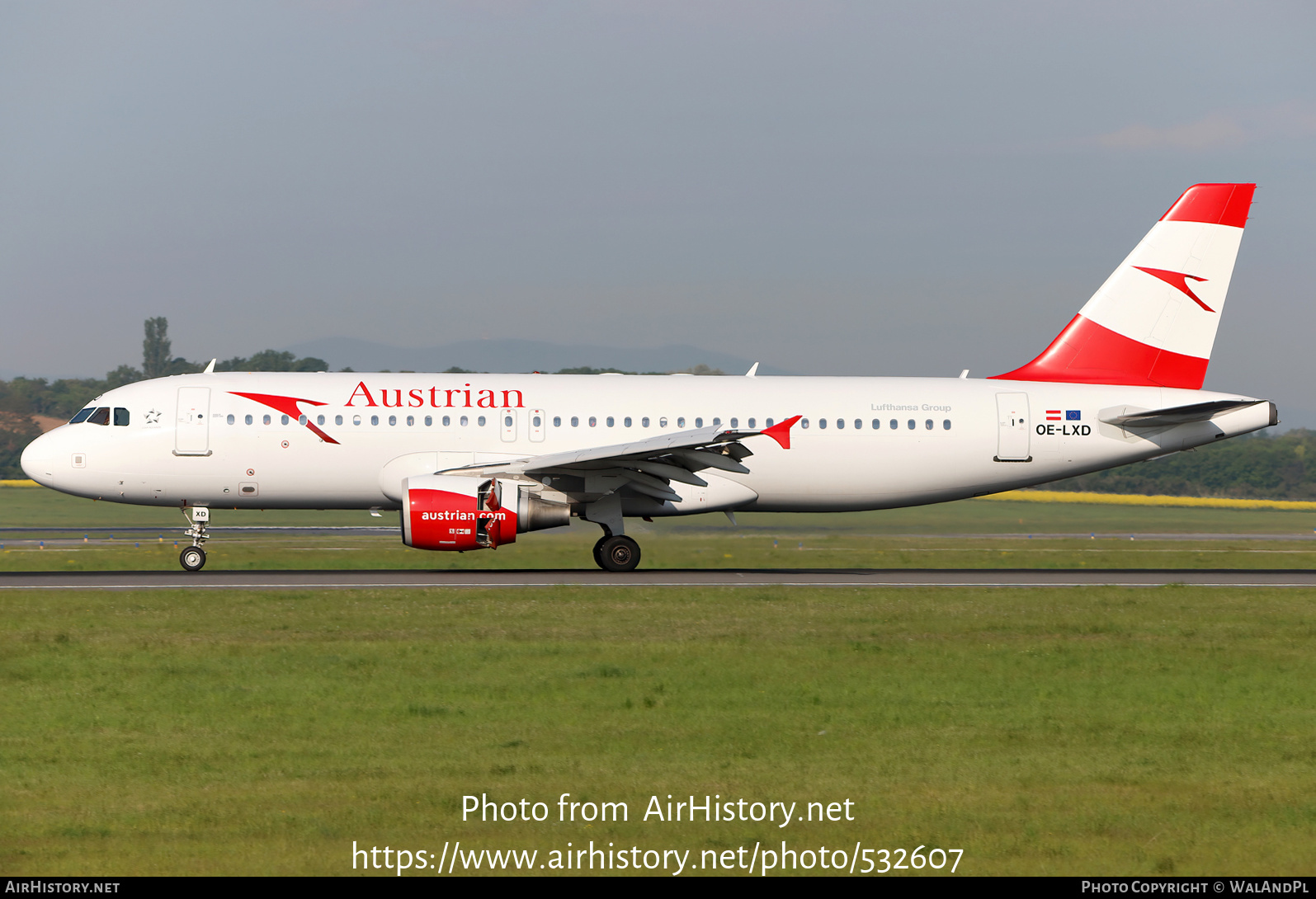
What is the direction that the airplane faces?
to the viewer's left
